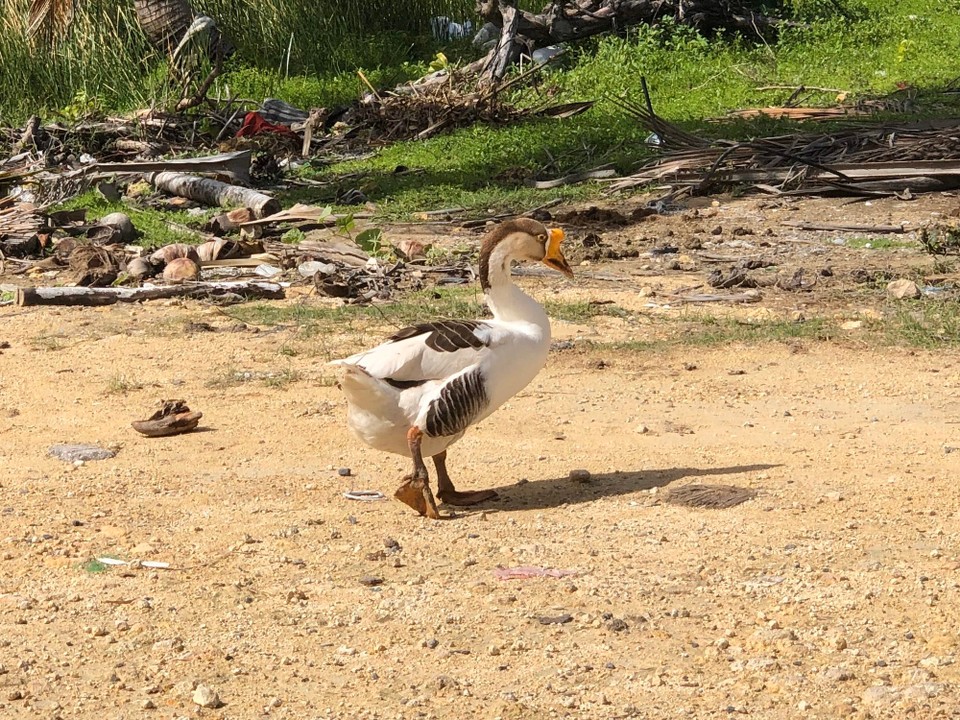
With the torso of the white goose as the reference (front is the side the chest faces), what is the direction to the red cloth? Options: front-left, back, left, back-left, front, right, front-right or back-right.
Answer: left

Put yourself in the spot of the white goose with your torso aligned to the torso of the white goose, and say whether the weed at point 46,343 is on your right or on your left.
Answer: on your left

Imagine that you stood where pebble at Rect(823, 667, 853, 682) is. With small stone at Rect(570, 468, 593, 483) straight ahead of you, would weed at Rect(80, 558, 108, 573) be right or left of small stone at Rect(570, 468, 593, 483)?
left

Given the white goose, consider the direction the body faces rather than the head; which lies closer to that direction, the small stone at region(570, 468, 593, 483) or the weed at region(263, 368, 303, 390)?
the small stone

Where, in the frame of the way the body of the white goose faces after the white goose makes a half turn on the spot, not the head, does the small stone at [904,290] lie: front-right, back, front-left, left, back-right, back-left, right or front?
back-right

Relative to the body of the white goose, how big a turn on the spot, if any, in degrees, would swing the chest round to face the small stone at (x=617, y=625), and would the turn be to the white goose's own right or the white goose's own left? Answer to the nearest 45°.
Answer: approximately 90° to the white goose's own right

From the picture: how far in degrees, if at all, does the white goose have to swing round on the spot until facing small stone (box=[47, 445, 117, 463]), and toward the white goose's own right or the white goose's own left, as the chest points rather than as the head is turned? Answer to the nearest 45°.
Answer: approximately 135° to the white goose's own left

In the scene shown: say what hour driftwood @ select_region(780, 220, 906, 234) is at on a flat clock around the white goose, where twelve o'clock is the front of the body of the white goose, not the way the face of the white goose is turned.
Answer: The driftwood is roughly at 10 o'clock from the white goose.

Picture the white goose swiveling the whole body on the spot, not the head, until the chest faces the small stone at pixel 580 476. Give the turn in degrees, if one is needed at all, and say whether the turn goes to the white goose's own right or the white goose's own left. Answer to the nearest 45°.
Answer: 0° — it already faces it

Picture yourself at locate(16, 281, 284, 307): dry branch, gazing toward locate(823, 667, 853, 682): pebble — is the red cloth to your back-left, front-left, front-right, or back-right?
back-left

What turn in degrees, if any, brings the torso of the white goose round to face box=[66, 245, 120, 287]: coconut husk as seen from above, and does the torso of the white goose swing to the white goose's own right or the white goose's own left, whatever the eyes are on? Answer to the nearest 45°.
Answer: approximately 135° to the white goose's own left

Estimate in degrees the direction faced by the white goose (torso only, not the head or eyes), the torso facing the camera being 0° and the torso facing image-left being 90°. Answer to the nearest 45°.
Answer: approximately 270°

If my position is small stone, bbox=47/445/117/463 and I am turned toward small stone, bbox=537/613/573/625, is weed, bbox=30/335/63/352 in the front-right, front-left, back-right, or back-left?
back-left

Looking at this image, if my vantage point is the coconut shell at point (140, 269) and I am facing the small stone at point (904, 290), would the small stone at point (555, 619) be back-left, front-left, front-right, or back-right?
front-right

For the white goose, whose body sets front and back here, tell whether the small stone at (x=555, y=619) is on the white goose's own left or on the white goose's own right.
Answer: on the white goose's own right

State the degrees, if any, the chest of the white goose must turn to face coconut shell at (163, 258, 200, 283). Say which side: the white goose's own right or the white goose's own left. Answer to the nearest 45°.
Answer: approximately 90° to the white goose's own left
